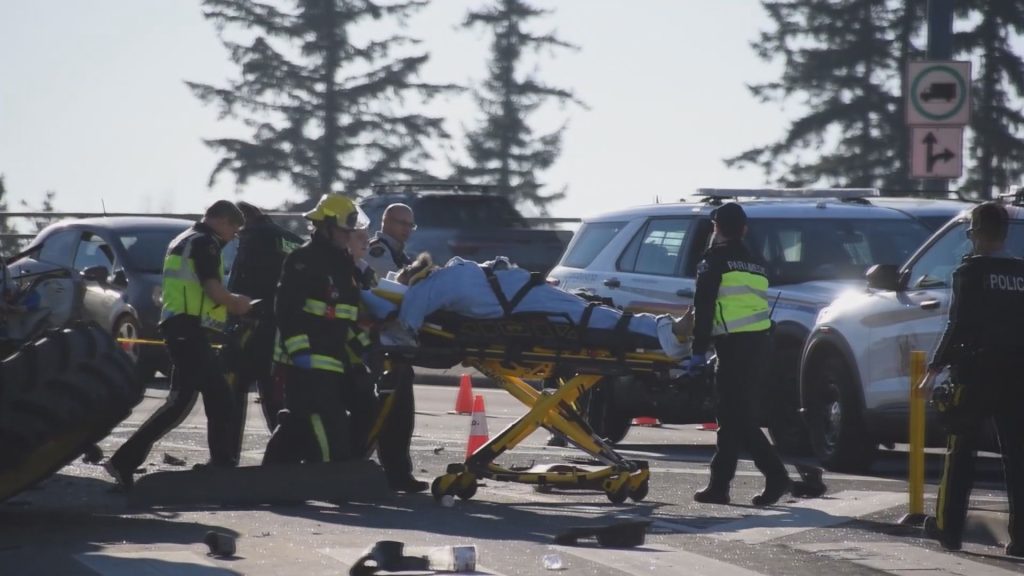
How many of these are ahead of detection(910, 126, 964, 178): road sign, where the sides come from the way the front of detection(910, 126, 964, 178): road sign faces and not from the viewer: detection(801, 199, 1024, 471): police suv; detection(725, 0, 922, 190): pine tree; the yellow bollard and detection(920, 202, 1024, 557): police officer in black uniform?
3

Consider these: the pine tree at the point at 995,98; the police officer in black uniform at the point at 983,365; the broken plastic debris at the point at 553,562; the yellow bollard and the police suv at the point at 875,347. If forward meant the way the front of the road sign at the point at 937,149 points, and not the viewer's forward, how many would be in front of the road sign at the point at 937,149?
4

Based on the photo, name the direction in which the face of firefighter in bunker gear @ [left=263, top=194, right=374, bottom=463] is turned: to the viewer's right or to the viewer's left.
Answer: to the viewer's right

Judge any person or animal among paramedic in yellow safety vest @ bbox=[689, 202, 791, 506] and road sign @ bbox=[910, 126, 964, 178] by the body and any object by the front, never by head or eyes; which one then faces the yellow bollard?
the road sign

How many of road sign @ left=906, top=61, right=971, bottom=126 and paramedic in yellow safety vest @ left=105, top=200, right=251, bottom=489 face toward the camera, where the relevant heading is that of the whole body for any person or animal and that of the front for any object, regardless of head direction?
1

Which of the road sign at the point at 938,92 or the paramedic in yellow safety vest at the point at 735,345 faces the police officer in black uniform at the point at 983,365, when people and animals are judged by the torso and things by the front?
the road sign
